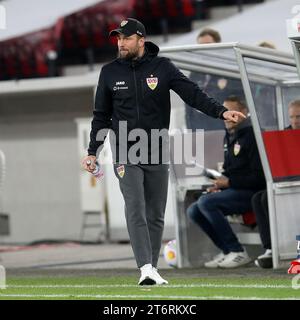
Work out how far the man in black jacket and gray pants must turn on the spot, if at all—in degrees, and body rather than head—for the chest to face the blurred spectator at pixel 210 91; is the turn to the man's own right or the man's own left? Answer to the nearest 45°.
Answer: approximately 180°

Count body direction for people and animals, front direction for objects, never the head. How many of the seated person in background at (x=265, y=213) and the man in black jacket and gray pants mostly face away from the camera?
0

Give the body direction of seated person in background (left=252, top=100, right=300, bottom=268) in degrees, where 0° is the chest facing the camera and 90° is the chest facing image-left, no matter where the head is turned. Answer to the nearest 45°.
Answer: approximately 45°

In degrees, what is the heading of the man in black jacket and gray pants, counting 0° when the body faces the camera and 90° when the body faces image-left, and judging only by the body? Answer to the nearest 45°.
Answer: approximately 0°

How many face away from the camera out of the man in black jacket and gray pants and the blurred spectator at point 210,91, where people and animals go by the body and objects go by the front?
0
